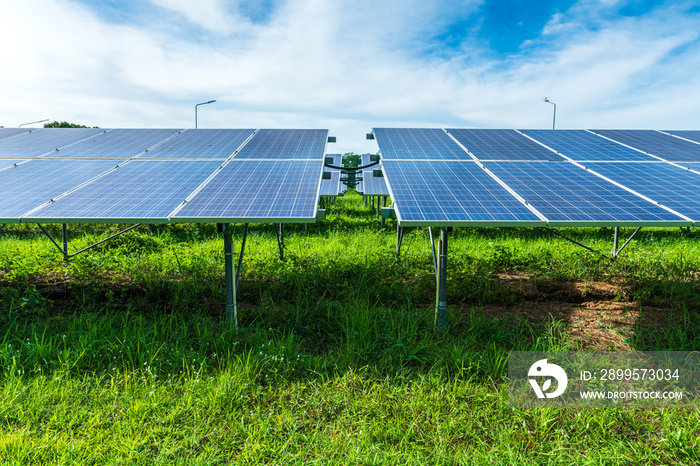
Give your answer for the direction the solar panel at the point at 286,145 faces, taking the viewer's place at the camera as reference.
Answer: facing the viewer

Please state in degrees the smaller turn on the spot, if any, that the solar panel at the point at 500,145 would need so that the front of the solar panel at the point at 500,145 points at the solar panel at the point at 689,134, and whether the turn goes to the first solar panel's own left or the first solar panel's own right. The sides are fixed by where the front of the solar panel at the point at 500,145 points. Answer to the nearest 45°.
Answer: approximately 135° to the first solar panel's own left

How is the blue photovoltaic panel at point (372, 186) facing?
toward the camera

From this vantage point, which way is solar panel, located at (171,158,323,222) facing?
toward the camera

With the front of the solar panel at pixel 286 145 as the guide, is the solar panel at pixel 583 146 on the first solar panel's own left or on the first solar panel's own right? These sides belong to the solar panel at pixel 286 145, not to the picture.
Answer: on the first solar panel's own left

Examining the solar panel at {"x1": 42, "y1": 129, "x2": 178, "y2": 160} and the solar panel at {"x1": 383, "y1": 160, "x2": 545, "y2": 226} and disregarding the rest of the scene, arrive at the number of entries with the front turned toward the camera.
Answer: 2

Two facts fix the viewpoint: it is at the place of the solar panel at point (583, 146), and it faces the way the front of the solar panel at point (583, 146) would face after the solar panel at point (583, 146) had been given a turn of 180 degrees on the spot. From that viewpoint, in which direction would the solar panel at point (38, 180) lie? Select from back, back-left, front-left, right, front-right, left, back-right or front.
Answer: back-left

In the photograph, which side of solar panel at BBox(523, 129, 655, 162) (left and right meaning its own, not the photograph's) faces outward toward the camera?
front

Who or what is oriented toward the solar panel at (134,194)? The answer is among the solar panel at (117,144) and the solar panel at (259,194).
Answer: the solar panel at (117,144)

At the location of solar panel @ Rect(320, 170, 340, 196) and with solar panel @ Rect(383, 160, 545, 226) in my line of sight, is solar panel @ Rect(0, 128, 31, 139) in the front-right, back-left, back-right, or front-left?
front-right

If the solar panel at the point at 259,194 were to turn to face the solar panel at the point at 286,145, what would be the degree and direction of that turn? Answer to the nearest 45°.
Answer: approximately 180°

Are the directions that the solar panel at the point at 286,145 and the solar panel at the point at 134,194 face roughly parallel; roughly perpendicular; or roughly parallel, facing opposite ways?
roughly parallel

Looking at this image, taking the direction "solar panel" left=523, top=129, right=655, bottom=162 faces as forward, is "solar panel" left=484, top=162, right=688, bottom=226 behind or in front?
in front

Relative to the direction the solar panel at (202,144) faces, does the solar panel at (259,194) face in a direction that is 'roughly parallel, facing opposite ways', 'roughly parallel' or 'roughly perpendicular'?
roughly parallel
